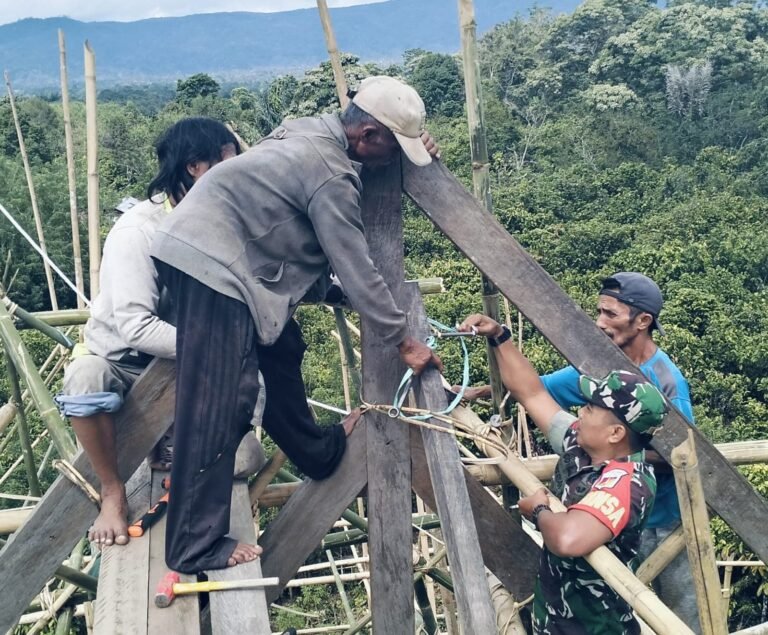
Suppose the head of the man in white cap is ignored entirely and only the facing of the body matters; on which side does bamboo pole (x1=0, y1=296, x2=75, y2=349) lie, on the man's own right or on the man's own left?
on the man's own left

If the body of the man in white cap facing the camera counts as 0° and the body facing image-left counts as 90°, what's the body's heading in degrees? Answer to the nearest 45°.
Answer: approximately 270°

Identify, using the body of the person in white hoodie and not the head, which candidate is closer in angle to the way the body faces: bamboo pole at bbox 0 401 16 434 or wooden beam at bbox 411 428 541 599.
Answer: the wooden beam

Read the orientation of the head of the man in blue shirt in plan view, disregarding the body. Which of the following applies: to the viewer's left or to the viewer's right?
to the viewer's left

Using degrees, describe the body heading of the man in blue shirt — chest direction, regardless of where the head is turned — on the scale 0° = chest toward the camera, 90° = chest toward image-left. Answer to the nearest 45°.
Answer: approximately 45°

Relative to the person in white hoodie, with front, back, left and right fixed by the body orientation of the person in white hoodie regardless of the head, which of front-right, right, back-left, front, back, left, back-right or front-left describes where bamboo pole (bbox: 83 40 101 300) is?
back-left

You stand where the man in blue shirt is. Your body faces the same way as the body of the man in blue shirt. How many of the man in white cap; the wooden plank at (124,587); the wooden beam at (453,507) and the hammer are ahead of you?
4

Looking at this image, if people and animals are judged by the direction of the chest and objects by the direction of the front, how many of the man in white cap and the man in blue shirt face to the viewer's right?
1

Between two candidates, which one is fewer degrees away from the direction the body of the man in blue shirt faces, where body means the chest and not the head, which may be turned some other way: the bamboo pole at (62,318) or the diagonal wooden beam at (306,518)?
the diagonal wooden beam

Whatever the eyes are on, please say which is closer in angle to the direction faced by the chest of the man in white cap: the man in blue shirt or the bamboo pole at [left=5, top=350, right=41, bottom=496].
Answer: the man in blue shirt

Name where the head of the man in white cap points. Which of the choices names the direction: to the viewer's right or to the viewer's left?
to the viewer's right

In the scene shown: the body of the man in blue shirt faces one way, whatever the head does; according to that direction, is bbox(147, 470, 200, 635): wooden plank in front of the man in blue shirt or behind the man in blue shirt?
in front

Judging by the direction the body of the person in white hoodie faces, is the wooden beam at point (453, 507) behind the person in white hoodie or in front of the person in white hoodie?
in front
